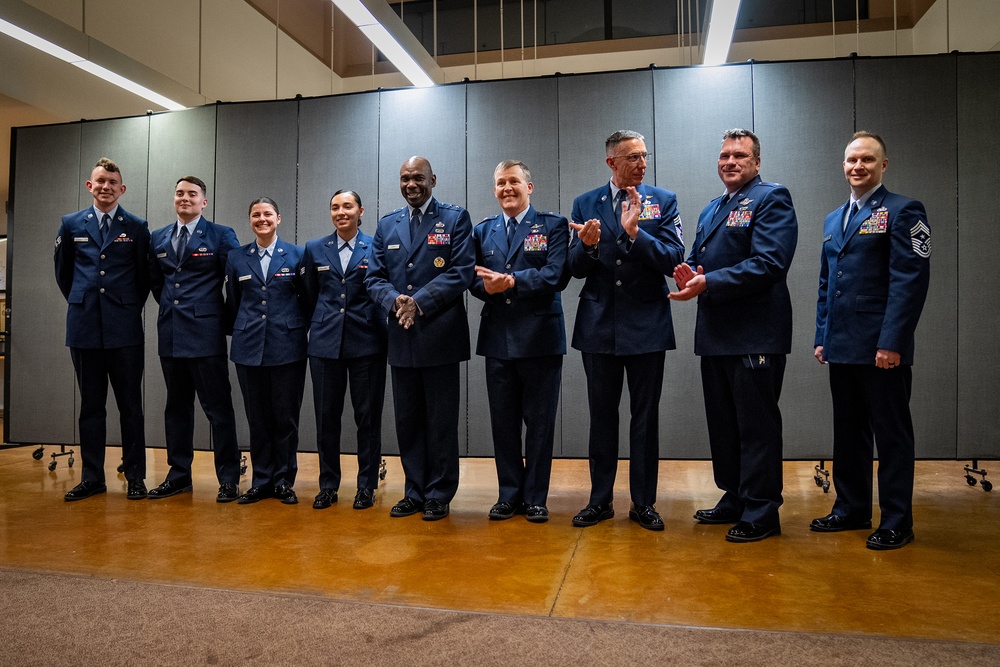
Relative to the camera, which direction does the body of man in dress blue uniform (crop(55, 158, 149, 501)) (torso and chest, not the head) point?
toward the camera

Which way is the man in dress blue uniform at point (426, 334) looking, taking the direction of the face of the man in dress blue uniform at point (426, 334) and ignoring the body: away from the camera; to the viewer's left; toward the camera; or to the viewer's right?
toward the camera

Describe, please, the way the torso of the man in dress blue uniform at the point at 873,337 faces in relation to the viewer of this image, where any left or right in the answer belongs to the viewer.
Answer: facing the viewer and to the left of the viewer

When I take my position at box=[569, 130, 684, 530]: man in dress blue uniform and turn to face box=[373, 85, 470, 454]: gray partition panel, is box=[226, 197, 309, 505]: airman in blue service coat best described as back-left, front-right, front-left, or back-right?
front-left

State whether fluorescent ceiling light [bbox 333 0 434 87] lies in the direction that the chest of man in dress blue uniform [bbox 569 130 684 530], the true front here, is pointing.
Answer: no

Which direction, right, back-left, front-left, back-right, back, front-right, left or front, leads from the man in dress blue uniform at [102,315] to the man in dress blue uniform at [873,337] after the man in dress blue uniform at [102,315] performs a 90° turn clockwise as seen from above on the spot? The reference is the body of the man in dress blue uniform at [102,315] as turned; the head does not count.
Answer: back-left

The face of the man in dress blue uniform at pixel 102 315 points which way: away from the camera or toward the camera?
toward the camera

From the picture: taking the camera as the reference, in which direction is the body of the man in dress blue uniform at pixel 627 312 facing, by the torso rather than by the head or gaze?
toward the camera

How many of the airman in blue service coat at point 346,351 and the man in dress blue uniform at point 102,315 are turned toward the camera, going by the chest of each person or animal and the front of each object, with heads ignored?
2

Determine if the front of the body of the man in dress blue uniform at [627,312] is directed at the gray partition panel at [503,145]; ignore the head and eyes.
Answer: no

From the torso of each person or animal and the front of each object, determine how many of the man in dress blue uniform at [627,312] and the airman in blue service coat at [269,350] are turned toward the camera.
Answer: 2

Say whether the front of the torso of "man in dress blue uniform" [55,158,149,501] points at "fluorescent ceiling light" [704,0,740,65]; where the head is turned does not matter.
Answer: no

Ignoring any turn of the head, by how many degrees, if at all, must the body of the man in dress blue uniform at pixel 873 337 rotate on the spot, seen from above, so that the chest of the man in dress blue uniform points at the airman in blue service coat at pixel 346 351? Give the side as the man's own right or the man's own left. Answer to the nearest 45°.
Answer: approximately 45° to the man's own right

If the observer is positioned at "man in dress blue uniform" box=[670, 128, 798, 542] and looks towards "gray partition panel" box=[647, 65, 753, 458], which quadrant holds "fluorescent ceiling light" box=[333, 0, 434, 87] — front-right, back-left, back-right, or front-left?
front-left
